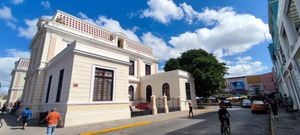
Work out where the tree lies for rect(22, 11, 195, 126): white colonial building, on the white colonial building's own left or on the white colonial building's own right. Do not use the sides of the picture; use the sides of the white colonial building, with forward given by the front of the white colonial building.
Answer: on the white colonial building's own left

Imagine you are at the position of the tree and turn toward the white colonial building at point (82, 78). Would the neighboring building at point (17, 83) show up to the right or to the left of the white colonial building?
right
